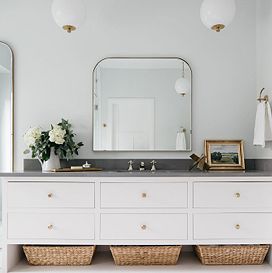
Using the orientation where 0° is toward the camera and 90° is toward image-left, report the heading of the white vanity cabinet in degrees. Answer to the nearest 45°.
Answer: approximately 0°

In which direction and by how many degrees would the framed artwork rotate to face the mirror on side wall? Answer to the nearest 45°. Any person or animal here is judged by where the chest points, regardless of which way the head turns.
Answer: approximately 90° to its right

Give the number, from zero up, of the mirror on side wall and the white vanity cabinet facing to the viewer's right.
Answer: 1

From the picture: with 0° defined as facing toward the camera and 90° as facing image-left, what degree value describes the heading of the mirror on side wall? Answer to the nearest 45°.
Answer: approximately 270°

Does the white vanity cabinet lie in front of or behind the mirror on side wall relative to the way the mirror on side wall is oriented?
in front

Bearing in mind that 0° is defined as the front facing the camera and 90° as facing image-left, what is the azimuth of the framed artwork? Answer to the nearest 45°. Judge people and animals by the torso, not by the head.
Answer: approximately 0°

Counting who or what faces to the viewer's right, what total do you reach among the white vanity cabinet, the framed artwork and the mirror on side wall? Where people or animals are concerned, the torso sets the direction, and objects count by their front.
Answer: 1
